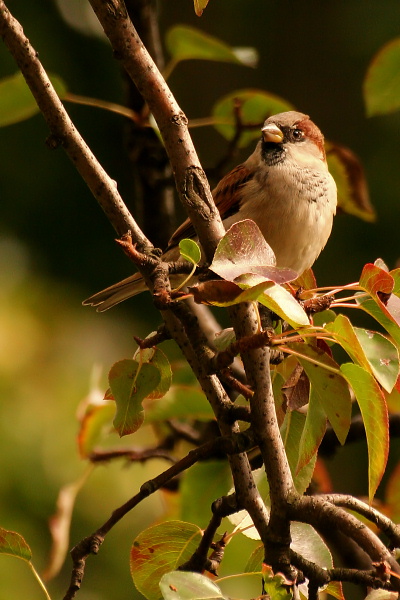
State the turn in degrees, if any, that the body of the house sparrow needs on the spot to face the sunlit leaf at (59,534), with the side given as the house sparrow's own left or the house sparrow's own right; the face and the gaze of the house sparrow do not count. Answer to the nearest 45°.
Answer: approximately 90° to the house sparrow's own right

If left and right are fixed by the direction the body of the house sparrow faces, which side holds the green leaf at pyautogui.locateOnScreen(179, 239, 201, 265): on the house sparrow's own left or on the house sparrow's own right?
on the house sparrow's own right

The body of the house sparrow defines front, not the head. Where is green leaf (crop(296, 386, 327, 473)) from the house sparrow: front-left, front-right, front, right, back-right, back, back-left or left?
front-left

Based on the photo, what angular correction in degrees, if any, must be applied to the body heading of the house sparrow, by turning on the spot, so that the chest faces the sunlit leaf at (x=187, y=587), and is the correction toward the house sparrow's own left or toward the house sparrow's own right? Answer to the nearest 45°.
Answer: approximately 45° to the house sparrow's own right

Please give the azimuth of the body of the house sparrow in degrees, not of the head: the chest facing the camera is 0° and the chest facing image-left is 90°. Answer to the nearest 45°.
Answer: approximately 315°
